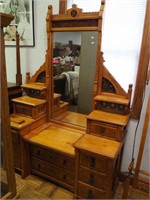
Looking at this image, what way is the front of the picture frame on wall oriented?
toward the camera

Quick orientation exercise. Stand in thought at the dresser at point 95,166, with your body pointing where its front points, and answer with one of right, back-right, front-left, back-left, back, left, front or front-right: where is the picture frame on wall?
right

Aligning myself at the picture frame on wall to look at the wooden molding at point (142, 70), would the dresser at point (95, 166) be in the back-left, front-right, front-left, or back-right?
front-right

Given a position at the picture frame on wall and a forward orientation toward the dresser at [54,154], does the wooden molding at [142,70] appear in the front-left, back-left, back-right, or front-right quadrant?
front-left

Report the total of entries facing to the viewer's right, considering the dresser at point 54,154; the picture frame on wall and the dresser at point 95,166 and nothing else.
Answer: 0
